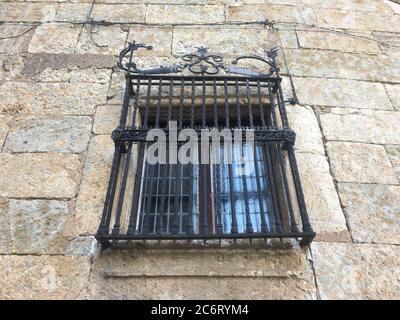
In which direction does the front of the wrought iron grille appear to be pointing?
toward the camera
